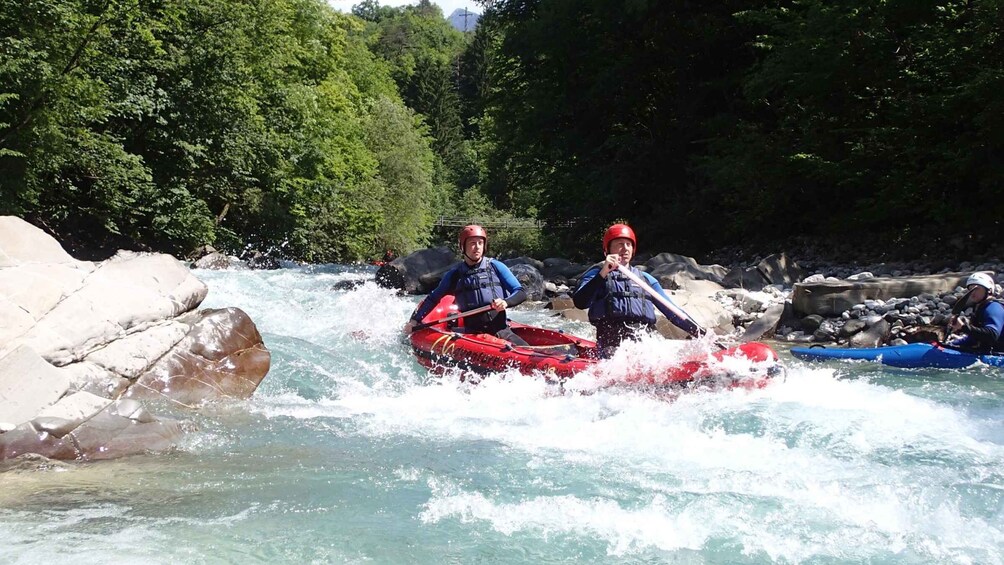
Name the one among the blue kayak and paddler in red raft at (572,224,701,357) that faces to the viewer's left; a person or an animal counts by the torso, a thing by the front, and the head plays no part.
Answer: the blue kayak

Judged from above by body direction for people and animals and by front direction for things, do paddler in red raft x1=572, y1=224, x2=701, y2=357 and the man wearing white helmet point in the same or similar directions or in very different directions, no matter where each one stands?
very different directions

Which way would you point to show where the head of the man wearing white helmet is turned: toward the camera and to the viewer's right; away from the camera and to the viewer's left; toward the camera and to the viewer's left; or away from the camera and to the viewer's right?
toward the camera and to the viewer's left

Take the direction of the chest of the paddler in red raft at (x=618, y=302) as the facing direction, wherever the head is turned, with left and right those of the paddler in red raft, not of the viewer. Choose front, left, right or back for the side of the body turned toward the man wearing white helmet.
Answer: left

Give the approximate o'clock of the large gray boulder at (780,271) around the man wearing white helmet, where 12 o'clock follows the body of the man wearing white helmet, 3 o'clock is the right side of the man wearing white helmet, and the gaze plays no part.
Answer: The large gray boulder is roughly at 2 o'clock from the man wearing white helmet.

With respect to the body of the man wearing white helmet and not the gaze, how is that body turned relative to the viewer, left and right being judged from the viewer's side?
facing to the left of the viewer

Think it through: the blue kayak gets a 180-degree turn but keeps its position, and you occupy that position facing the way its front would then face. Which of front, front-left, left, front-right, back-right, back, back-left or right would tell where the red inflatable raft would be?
back-right

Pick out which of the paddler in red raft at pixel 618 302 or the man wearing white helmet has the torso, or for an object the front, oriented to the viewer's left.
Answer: the man wearing white helmet

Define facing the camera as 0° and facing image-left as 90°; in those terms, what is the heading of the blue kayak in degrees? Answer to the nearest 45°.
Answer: approximately 90°

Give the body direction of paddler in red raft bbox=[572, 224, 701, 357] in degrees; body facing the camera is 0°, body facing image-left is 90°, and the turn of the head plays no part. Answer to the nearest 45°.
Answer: approximately 315°

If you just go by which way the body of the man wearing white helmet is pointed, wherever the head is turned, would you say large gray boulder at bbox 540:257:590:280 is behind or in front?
in front
